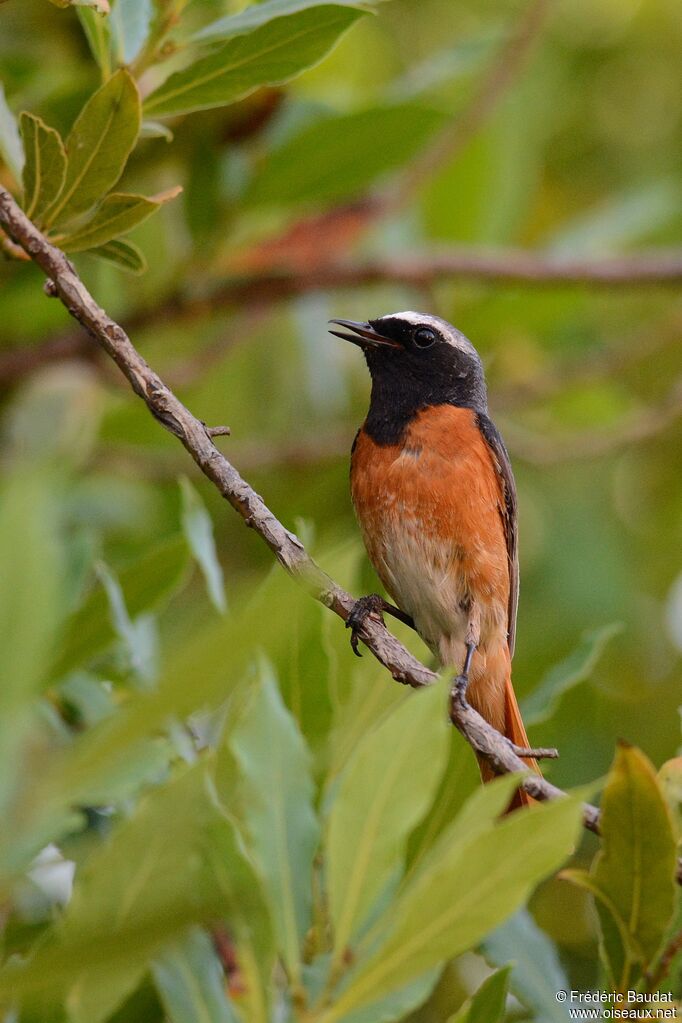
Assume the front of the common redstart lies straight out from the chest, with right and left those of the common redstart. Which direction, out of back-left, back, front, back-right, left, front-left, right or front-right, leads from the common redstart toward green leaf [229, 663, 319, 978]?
front-left

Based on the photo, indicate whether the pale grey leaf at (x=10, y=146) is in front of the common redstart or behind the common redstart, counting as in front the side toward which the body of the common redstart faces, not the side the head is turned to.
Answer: in front

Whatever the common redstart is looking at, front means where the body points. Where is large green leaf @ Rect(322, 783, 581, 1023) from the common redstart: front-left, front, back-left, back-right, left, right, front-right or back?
front-left

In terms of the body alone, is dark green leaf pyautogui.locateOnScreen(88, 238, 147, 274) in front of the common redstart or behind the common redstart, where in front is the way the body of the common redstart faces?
in front

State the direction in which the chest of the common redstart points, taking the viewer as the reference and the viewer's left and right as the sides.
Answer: facing the viewer and to the left of the viewer

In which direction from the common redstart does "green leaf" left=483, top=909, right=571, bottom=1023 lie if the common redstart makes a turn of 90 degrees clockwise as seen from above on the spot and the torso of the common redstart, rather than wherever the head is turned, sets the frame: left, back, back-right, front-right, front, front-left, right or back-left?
back-left

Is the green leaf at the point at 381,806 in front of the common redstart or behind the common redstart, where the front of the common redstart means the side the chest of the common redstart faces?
in front
